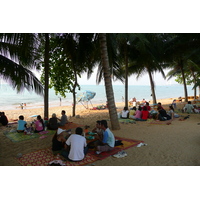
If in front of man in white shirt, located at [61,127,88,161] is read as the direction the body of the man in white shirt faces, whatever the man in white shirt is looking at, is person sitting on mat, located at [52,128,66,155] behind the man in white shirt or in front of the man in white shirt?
in front

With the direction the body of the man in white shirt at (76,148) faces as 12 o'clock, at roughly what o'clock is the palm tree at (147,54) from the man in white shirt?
The palm tree is roughly at 1 o'clock from the man in white shirt.

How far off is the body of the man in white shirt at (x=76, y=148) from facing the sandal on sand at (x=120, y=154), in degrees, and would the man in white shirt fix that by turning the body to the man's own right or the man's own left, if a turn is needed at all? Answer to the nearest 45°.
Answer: approximately 90° to the man's own right

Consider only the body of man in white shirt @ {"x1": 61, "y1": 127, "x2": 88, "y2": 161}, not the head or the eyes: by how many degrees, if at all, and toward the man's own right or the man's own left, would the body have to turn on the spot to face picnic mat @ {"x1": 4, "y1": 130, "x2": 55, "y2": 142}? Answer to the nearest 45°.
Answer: approximately 45° to the man's own left

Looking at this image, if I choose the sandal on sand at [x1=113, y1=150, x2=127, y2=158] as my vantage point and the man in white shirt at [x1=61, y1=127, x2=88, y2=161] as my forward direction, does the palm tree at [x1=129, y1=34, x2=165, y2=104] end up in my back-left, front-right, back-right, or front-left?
back-right

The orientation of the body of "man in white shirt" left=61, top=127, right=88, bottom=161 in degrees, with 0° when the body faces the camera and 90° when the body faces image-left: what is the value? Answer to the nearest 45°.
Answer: approximately 180°

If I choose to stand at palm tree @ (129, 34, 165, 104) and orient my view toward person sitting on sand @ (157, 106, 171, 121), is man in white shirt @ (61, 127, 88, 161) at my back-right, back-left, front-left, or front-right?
front-right

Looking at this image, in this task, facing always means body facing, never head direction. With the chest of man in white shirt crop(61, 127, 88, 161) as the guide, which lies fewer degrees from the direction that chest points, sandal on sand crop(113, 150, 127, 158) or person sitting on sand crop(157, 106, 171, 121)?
the person sitting on sand

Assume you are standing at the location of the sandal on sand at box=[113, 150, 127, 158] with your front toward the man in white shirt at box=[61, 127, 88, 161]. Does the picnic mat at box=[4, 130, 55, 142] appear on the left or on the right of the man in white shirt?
right
